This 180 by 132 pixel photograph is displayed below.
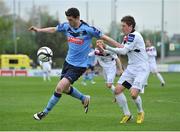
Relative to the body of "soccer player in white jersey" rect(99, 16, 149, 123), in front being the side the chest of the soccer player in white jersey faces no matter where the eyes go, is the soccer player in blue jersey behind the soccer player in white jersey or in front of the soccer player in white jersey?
in front

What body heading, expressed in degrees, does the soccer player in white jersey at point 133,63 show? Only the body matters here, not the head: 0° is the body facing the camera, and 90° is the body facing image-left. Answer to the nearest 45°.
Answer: approximately 45°

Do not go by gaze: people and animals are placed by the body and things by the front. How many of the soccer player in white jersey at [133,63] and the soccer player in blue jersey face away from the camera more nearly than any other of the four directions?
0

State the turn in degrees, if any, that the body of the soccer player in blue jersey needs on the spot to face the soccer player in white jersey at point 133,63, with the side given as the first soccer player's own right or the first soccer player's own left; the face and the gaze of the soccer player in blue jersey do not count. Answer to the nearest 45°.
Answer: approximately 135° to the first soccer player's own left

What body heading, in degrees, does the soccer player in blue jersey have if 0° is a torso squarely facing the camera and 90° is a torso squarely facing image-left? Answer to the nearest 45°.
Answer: approximately 45°
